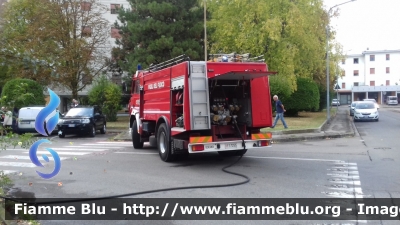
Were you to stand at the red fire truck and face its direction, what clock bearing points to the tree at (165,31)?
The tree is roughly at 1 o'clock from the red fire truck.

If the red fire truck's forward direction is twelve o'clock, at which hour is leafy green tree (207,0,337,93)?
The leafy green tree is roughly at 2 o'clock from the red fire truck.

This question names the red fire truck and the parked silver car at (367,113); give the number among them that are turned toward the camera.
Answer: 1

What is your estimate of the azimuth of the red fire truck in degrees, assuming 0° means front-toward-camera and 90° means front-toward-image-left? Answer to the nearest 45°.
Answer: approximately 135°

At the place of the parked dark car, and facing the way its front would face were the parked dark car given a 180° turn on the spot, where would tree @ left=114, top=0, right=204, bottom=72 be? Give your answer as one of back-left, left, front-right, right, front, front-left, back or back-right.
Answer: front

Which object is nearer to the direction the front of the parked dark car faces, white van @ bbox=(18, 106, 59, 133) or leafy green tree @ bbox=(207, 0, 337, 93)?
the white van

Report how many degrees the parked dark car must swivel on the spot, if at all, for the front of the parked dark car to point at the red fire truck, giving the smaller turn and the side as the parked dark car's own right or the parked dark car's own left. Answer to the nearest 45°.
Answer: approximately 45° to the parked dark car's own left
